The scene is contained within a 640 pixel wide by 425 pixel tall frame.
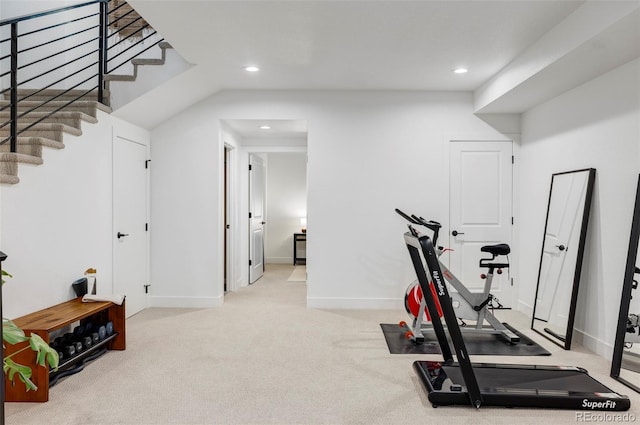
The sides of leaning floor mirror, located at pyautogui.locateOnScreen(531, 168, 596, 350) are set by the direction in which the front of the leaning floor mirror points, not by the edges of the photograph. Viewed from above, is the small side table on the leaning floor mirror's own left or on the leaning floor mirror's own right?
on the leaning floor mirror's own right

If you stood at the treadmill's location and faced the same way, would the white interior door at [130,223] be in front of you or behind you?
in front

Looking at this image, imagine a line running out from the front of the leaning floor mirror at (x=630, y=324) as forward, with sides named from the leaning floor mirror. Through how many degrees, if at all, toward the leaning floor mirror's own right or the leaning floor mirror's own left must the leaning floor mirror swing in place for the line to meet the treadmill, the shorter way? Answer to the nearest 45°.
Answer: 0° — it already faces it

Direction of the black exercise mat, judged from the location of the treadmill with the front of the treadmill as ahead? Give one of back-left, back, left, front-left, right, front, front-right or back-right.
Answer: right

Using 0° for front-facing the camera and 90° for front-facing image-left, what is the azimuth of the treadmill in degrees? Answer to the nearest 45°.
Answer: approximately 90°

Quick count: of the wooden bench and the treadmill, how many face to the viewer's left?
1

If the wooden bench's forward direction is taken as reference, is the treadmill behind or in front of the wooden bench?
in front

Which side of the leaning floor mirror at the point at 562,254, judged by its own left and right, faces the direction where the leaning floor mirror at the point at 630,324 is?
left

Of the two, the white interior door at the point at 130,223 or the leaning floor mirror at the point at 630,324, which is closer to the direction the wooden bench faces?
the leaning floor mirror

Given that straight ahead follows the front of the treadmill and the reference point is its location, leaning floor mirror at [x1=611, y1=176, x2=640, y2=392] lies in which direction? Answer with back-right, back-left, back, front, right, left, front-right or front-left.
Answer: back-right

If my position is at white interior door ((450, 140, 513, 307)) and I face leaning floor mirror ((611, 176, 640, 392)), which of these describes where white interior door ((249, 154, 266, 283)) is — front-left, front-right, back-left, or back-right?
back-right

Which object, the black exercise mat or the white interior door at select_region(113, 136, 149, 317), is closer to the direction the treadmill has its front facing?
the white interior door

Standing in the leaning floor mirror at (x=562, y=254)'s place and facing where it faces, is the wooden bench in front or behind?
in front

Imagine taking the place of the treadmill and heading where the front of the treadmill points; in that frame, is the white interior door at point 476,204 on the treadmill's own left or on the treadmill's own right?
on the treadmill's own right
